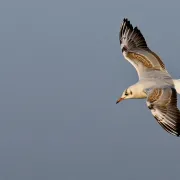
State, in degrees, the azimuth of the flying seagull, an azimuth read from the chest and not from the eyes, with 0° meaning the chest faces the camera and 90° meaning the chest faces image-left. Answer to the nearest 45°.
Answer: approximately 90°
